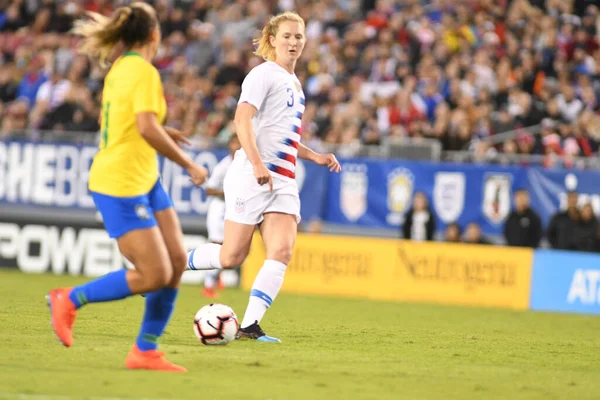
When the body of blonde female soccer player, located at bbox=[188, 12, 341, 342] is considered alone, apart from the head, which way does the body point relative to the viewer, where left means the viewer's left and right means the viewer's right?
facing the viewer and to the right of the viewer

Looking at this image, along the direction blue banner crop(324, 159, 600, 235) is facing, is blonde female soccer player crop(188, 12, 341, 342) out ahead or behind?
ahead

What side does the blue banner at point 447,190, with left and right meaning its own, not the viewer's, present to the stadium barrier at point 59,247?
right

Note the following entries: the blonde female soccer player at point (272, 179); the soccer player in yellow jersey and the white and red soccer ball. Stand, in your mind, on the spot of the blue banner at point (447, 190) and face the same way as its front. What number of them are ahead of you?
3

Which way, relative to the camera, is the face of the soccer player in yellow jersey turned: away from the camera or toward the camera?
away from the camera

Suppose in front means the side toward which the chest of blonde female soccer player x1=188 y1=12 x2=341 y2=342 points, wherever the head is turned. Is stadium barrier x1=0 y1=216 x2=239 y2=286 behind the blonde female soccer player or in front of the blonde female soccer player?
behind

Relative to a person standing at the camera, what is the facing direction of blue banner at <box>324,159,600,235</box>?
facing the viewer

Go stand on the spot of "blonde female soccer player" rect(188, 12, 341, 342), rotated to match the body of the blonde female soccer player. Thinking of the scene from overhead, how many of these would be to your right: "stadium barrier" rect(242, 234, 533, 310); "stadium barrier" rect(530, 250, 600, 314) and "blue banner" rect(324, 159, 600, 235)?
0

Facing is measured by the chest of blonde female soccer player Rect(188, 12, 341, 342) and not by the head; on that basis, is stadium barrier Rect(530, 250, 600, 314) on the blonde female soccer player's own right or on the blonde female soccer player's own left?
on the blonde female soccer player's own left

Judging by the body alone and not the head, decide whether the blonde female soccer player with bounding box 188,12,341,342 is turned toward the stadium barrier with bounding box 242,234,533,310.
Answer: no

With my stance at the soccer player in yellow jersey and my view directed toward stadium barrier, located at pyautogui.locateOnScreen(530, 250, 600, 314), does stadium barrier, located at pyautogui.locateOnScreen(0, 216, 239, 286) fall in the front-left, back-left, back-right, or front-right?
front-left

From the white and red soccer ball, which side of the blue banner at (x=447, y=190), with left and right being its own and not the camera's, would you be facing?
front

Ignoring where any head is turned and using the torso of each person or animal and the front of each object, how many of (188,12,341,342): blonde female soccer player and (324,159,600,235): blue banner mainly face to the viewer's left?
0
